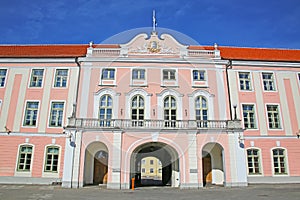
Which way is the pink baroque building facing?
toward the camera
